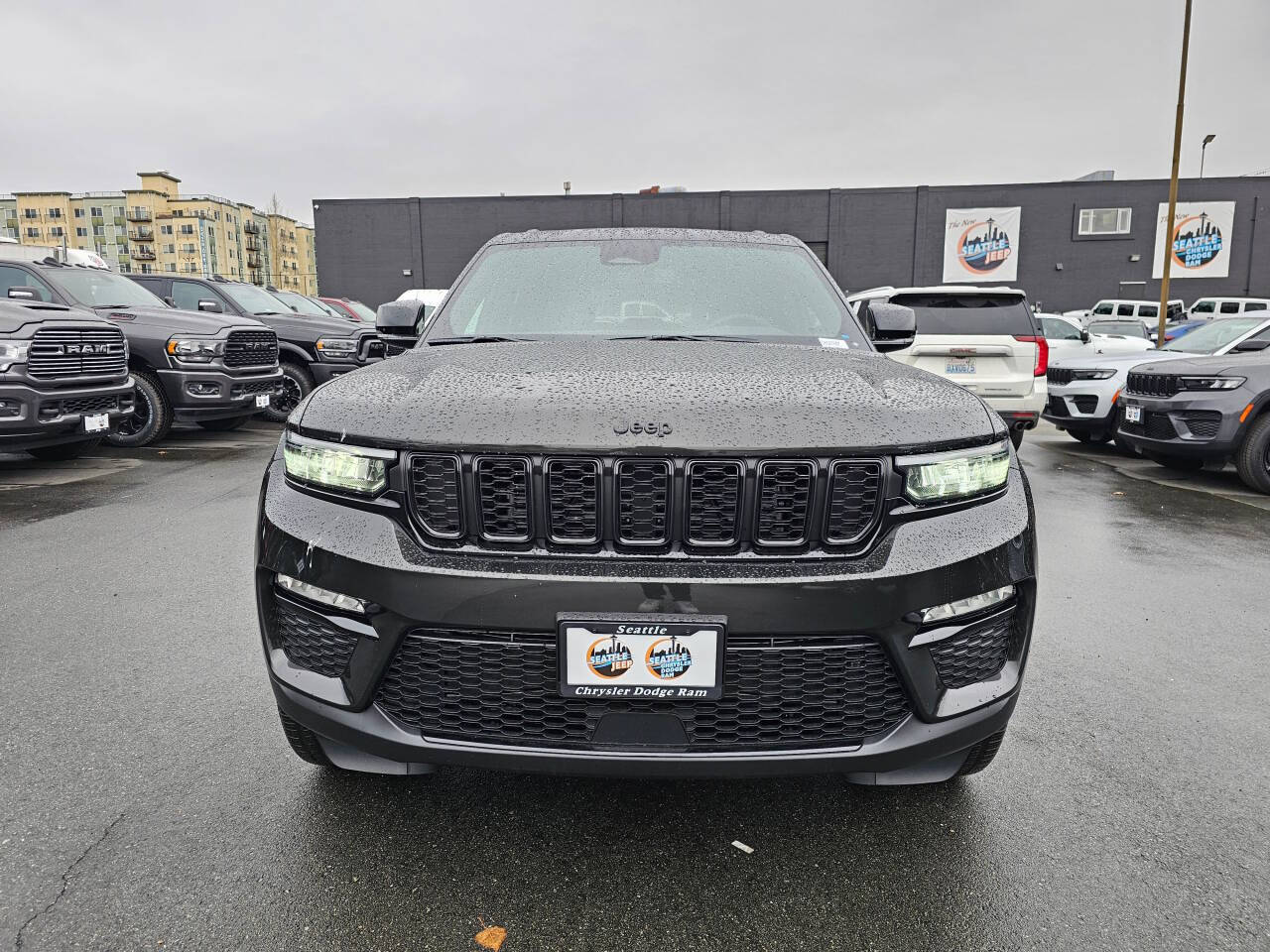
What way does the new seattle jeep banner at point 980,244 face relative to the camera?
toward the camera

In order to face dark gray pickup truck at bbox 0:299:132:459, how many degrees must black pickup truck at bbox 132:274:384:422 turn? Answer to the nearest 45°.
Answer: approximately 90° to its right

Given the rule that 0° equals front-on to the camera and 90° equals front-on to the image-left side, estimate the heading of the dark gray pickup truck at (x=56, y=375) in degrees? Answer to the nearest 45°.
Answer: approximately 315°

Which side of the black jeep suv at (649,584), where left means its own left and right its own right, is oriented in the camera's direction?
front

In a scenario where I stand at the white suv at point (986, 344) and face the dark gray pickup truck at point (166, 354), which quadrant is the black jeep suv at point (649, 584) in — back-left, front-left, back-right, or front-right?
front-left

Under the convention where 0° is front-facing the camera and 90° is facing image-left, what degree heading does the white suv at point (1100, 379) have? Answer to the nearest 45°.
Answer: approximately 45°

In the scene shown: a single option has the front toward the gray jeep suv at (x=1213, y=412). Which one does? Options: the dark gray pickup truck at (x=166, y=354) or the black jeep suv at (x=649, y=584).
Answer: the dark gray pickup truck

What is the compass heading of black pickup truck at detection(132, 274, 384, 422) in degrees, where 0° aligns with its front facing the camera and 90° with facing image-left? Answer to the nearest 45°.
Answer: approximately 315°

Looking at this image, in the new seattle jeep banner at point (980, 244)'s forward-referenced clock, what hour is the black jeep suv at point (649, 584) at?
The black jeep suv is roughly at 12 o'clock from the new seattle jeep banner.

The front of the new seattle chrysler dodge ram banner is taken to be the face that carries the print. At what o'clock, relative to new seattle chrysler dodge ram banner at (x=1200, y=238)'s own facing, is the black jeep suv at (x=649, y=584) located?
The black jeep suv is roughly at 12 o'clock from new seattle chrysler dodge ram banner.

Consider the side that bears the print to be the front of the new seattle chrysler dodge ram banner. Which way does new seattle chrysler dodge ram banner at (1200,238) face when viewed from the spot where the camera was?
facing the viewer

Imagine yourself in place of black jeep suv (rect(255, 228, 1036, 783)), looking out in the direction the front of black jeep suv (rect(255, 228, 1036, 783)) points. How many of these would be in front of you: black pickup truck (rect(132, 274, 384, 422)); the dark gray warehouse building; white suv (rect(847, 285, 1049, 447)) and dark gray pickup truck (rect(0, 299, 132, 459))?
0

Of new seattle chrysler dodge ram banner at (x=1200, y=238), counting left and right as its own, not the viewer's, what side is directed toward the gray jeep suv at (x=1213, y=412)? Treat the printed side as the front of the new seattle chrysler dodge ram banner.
front

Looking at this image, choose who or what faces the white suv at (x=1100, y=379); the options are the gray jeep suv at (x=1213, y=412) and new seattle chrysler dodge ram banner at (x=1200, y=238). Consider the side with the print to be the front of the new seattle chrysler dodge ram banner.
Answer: new seattle chrysler dodge ram banner

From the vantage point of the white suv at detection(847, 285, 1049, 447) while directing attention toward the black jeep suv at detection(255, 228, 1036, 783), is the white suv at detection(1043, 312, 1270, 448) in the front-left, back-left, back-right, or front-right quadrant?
back-left
